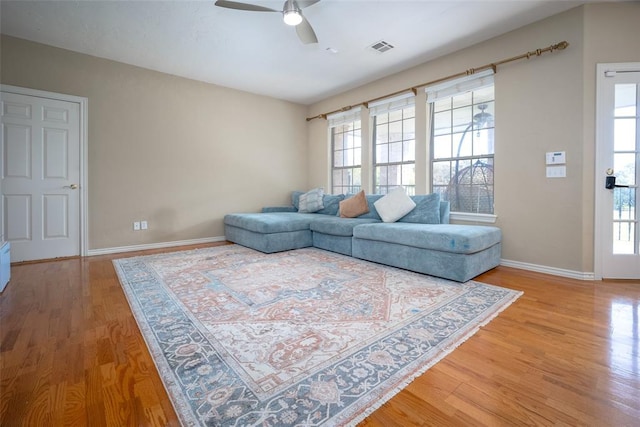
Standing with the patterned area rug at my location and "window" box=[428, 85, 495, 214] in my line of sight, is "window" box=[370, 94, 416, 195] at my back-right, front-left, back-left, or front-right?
front-left

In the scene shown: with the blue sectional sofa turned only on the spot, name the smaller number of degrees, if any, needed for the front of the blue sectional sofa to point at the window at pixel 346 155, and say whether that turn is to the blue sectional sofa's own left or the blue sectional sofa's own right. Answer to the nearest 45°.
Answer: approximately 135° to the blue sectional sofa's own right

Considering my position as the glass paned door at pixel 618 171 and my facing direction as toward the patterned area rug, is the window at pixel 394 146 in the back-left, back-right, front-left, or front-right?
front-right

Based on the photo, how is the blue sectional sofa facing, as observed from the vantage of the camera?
facing the viewer and to the left of the viewer

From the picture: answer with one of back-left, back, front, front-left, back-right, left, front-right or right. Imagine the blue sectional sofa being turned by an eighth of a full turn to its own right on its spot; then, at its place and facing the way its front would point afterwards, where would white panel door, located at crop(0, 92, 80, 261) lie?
front

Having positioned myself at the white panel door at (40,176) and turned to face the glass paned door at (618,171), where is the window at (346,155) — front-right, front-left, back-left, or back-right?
front-left

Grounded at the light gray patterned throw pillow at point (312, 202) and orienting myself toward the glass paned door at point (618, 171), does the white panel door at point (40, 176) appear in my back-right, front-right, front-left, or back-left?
back-right

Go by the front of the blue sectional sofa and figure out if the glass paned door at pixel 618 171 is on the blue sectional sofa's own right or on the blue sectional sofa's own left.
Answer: on the blue sectional sofa's own left
